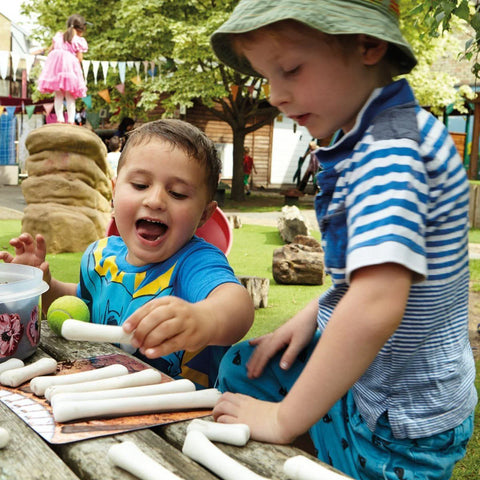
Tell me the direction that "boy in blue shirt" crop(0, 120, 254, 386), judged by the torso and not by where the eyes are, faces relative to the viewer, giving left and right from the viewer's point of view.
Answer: facing the viewer and to the left of the viewer

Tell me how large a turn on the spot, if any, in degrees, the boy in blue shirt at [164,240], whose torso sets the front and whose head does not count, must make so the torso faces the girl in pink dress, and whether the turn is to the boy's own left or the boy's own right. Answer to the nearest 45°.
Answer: approximately 135° to the boy's own right

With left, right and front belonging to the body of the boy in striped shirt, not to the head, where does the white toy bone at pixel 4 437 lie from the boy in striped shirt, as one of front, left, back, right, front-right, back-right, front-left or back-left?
front-left

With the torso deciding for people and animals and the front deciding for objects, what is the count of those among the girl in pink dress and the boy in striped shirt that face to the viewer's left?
1

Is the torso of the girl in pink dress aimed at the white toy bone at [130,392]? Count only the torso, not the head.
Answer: no

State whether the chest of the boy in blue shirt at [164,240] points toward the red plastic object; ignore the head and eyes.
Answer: no

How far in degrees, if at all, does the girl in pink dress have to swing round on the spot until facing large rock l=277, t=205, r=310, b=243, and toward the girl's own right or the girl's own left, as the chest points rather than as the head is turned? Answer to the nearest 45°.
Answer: approximately 90° to the girl's own right

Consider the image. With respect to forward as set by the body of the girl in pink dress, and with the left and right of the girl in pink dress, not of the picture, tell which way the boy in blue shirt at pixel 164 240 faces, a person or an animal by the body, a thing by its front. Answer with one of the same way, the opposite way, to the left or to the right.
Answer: the opposite way

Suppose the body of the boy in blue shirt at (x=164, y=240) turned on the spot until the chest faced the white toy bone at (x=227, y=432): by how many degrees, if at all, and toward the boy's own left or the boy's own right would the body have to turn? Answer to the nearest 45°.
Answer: approximately 45° to the boy's own left

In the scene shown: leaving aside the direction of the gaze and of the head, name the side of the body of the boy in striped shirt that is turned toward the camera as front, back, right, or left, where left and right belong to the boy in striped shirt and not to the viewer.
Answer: left

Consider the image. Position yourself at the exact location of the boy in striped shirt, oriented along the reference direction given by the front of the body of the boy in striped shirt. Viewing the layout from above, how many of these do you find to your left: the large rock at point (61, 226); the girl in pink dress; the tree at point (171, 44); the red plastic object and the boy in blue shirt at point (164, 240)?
0

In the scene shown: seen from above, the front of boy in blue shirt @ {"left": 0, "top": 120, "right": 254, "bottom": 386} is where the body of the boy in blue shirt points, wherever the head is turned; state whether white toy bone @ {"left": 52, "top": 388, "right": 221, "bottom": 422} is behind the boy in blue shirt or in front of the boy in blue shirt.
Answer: in front
